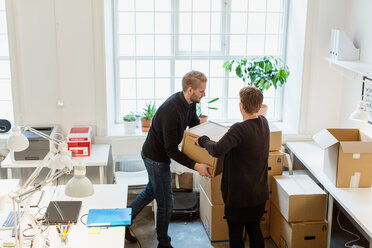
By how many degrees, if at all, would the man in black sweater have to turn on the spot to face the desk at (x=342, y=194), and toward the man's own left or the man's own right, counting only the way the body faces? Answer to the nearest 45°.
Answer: approximately 90° to the man's own right

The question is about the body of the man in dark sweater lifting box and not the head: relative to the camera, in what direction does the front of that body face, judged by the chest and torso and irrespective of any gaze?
to the viewer's right

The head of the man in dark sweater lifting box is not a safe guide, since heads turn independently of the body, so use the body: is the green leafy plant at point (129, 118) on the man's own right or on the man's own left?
on the man's own left

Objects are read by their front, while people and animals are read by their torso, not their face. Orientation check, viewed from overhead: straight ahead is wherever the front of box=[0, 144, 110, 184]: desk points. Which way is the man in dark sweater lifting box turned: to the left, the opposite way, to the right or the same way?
to the left

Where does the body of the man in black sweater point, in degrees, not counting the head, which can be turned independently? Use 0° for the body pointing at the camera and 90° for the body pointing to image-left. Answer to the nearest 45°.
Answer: approximately 135°

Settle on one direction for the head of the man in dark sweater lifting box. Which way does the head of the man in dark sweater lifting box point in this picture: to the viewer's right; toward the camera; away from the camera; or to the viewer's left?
to the viewer's right

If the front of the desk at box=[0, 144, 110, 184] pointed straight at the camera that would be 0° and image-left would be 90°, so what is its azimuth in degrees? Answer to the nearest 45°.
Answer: approximately 0°

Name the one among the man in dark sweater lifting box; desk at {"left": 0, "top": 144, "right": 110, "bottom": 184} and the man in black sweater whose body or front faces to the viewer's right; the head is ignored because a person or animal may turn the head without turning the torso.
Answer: the man in dark sweater lifting box

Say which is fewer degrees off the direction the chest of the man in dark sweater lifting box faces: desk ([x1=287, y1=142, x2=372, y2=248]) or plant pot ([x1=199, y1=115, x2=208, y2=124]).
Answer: the desk
